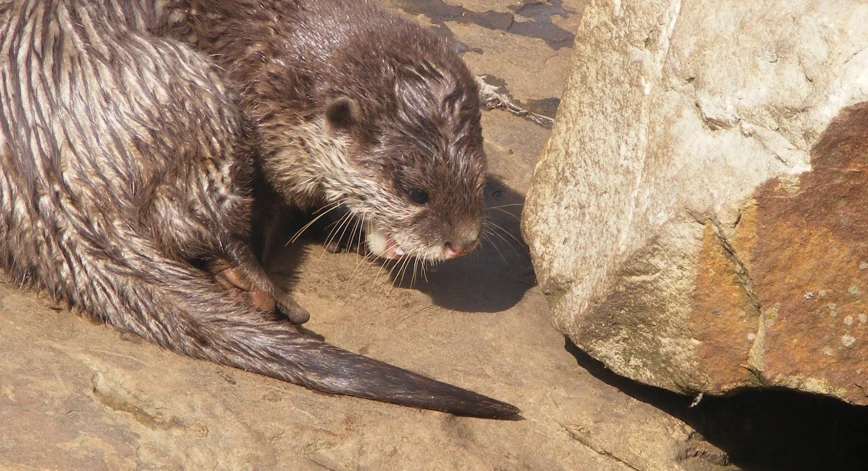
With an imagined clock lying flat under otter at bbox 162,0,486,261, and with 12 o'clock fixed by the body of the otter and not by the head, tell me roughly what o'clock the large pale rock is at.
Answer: The large pale rock is roughly at 12 o'clock from the otter.

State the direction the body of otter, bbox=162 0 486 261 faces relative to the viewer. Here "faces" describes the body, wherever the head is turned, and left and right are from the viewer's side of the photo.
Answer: facing the viewer and to the right of the viewer
